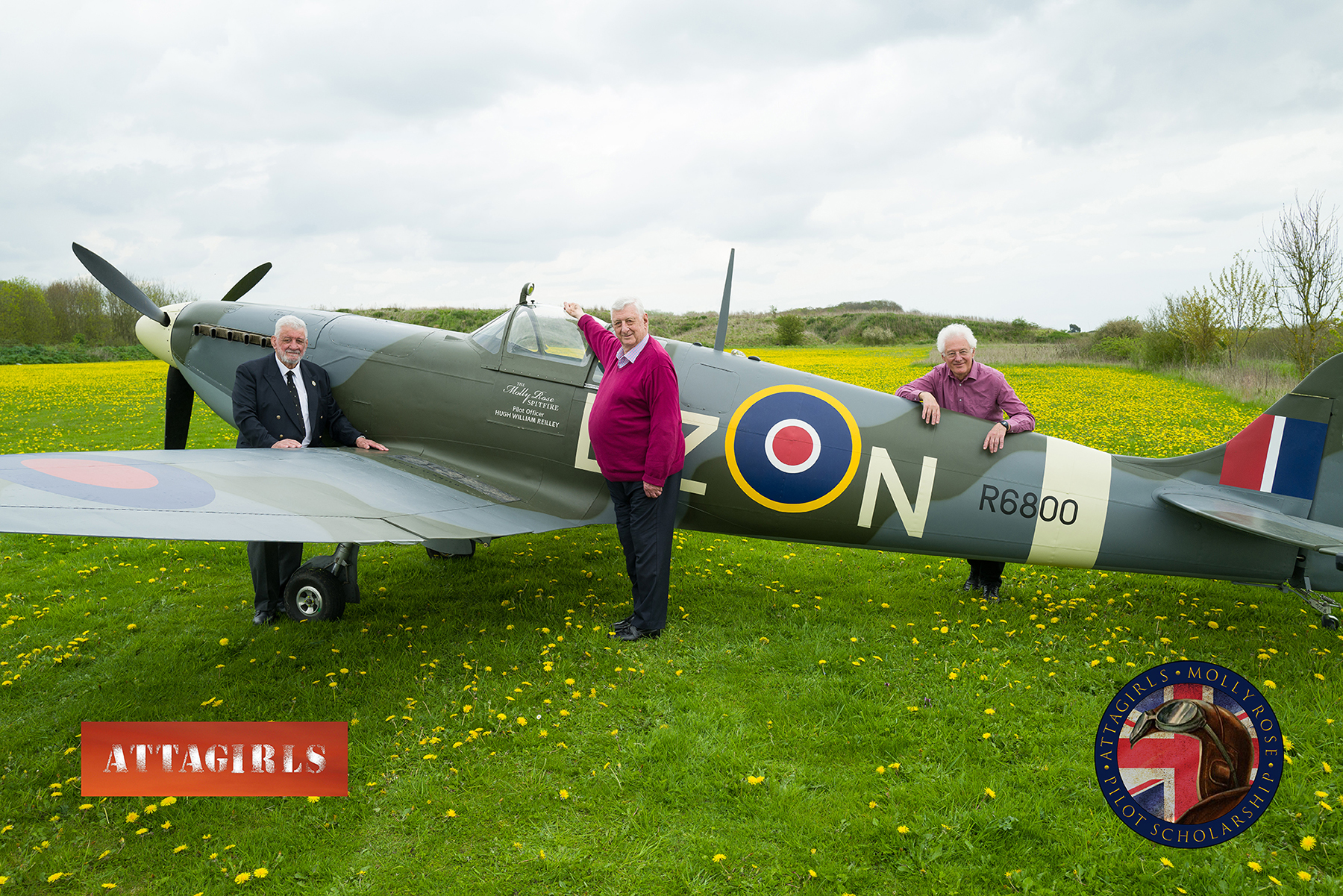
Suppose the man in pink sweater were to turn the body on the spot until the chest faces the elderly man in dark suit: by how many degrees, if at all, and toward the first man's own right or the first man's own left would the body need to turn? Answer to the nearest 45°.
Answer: approximately 45° to the first man's own right

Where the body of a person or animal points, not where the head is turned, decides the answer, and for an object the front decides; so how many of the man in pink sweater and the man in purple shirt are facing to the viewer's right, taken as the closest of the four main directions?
0

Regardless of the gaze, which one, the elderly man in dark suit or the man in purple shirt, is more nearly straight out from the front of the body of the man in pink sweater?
the elderly man in dark suit

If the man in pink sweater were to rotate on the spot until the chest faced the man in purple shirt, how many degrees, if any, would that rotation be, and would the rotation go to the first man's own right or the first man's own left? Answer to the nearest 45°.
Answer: approximately 135° to the first man's own left

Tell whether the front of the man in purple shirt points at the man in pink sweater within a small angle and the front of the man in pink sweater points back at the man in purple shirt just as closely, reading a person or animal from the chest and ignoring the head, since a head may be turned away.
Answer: no

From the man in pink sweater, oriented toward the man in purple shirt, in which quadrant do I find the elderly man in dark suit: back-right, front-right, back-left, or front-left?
back-left

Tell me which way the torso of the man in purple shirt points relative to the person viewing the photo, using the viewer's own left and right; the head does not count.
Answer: facing the viewer

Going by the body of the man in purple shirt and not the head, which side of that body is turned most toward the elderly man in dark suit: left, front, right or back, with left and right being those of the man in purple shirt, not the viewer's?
right

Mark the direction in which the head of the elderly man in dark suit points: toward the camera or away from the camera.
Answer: toward the camera

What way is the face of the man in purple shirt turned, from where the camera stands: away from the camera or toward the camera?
toward the camera

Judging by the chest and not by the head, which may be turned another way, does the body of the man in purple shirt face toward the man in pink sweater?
no

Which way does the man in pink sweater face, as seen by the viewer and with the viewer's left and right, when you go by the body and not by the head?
facing the viewer and to the left of the viewer
